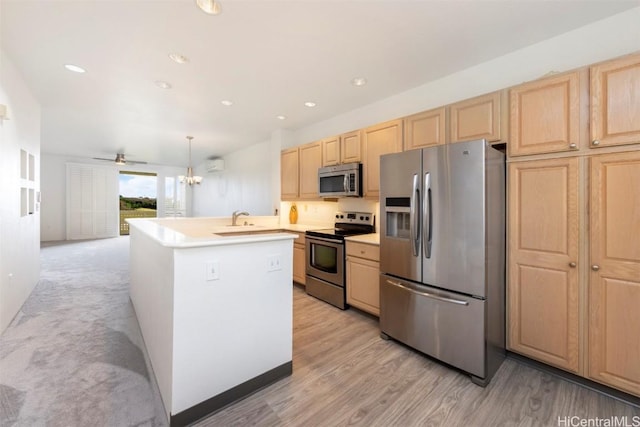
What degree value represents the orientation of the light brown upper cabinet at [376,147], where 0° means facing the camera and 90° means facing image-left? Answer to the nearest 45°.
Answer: approximately 45°

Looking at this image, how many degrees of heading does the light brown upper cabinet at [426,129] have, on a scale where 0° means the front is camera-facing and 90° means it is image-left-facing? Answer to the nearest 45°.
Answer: approximately 45°

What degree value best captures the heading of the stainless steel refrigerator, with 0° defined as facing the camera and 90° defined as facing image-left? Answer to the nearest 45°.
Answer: approximately 45°

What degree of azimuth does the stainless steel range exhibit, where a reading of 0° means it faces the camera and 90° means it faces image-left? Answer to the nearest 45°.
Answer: approximately 45°

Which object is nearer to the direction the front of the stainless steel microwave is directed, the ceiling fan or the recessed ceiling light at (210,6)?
the recessed ceiling light

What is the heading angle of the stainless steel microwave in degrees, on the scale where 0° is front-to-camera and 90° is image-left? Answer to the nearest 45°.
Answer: approximately 45°

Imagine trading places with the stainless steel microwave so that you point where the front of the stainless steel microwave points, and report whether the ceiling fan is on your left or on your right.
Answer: on your right

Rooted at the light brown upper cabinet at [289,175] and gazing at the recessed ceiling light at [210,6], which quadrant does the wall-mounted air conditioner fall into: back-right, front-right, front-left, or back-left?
back-right

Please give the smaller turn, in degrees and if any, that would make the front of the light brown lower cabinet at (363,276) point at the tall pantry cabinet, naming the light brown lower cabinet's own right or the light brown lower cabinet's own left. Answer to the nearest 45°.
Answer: approximately 90° to the light brown lower cabinet's own left

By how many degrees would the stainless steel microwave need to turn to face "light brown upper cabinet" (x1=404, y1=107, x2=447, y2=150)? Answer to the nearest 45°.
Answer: approximately 90° to its left

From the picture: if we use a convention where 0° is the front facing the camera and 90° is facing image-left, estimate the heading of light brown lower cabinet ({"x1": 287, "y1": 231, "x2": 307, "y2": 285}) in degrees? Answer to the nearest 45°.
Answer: approximately 45°
